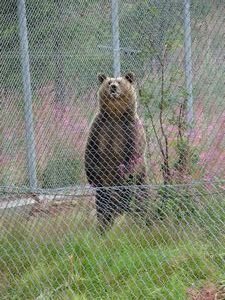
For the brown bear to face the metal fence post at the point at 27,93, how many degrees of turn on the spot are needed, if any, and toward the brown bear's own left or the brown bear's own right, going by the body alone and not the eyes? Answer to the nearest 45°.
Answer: approximately 135° to the brown bear's own right

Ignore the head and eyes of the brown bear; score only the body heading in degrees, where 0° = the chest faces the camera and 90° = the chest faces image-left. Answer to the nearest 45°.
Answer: approximately 0°
